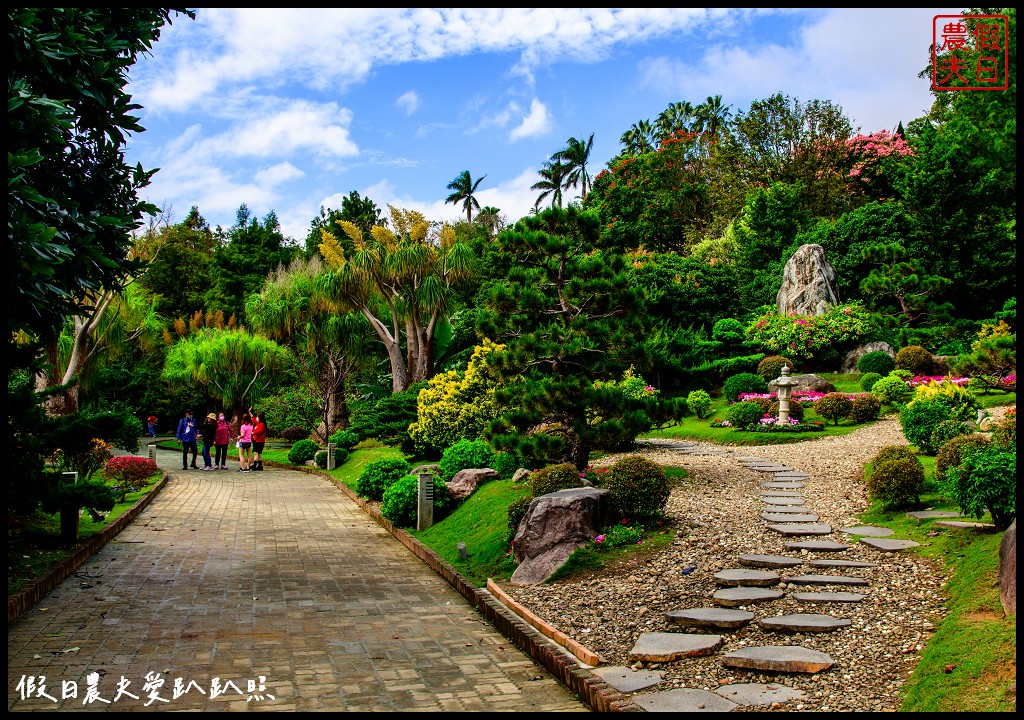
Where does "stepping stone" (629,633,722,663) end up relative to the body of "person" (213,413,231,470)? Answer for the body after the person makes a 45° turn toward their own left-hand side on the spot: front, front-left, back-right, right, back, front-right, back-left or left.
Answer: front-right

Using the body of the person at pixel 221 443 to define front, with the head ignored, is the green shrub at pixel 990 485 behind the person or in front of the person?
in front

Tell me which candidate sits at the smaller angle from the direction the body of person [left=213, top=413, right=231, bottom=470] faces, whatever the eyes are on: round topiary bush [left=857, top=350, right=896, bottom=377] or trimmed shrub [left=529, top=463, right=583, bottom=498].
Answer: the trimmed shrub

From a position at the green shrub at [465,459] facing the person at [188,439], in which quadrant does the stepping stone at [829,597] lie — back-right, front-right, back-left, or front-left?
back-left

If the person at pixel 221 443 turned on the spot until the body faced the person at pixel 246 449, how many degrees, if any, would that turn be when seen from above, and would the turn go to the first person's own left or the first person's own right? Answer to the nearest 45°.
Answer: approximately 90° to the first person's own left

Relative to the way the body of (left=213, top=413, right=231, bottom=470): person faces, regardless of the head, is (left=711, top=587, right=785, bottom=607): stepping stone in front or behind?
in front

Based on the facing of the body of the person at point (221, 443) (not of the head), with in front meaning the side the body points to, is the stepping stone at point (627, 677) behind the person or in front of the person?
in front

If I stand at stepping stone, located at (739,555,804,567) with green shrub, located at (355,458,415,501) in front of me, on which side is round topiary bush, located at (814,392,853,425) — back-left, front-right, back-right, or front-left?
front-right

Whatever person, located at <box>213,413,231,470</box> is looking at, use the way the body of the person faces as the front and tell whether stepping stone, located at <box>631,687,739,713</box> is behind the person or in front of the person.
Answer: in front

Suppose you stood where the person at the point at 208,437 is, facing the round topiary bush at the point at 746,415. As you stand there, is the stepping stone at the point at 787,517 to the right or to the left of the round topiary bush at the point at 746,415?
right

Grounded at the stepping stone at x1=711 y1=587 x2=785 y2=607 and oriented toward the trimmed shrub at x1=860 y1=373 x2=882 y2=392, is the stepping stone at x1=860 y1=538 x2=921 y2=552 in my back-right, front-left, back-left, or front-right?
front-right

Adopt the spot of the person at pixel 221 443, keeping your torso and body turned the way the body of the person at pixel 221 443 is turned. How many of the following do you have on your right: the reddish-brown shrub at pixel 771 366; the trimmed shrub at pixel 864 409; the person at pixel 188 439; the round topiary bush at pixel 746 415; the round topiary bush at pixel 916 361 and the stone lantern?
1

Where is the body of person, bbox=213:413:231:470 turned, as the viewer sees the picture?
toward the camera

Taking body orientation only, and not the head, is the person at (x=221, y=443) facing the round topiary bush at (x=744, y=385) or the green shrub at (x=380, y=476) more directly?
the green shrub

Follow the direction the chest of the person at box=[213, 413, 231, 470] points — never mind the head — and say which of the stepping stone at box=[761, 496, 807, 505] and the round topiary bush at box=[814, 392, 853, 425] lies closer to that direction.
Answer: the stepping stone

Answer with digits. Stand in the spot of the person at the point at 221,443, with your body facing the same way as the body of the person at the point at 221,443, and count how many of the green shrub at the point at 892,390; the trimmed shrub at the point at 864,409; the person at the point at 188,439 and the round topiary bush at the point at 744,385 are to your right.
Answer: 1
